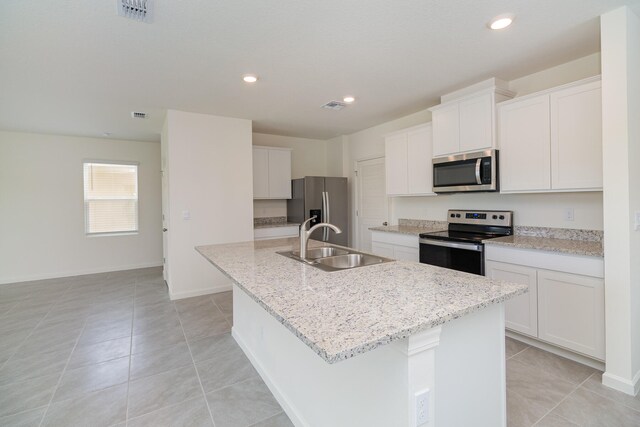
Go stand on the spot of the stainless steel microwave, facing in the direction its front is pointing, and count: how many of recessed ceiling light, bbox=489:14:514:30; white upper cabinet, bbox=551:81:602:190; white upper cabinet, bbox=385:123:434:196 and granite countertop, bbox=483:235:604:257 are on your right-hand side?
1

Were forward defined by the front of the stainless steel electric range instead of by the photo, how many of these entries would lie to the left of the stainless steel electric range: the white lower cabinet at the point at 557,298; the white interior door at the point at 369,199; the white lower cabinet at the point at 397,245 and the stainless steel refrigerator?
1

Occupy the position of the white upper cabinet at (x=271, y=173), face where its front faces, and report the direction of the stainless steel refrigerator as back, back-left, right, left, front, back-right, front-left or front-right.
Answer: left

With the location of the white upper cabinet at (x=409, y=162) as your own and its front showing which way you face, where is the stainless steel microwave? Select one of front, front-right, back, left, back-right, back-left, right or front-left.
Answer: left

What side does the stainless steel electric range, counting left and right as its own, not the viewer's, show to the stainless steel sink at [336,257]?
front

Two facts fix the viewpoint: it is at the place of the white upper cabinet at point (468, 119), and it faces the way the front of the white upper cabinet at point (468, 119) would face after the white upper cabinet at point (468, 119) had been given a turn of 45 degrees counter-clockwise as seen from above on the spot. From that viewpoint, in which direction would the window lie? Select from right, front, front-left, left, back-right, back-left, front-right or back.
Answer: right

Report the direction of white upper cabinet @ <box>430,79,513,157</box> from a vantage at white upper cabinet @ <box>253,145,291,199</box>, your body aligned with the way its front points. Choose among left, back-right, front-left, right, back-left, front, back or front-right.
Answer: front-left

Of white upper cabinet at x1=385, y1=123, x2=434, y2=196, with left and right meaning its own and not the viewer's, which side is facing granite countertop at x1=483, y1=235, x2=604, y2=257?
left

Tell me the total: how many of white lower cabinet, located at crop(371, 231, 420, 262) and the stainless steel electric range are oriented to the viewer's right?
0

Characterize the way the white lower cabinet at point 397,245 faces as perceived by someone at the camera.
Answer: facing the viewer and to the left of the viewer

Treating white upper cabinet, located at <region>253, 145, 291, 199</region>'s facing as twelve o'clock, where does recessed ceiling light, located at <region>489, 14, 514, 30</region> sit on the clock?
The recessed ceiling light is roughly at 11 o'clock from the white upper cabinet.

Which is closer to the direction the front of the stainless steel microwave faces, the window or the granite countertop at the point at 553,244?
the window
